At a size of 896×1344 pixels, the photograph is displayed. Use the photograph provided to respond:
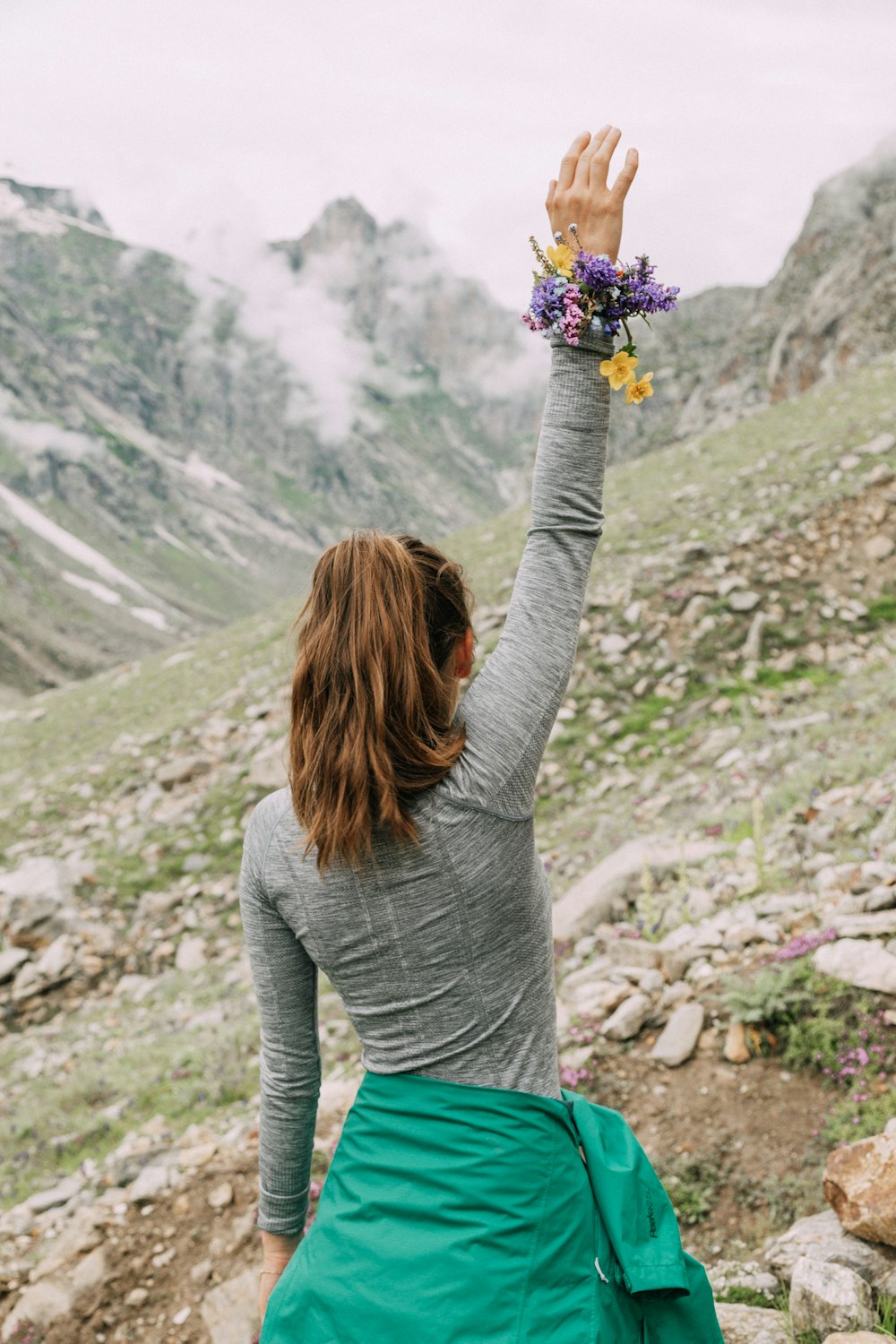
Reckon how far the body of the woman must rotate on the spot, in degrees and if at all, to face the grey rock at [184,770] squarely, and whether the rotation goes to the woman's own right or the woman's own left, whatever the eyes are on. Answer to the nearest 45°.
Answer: approximately 45° to the woman's own left

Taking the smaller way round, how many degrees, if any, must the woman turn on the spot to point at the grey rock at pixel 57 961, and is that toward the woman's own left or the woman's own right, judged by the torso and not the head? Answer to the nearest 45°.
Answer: approximately 90° to the woman's own left

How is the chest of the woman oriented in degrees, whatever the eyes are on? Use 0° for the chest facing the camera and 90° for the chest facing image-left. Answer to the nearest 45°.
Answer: approximately 225°

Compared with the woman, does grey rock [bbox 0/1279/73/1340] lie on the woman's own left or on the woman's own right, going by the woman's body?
on the woman's own left

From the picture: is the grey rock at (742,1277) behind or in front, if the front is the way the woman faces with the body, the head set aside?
in front

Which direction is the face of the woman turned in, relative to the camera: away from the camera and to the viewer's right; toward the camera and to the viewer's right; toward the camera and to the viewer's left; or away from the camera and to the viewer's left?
away from the camera and to the viewer's right

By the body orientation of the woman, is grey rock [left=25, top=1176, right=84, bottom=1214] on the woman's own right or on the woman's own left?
on the woman's own left
